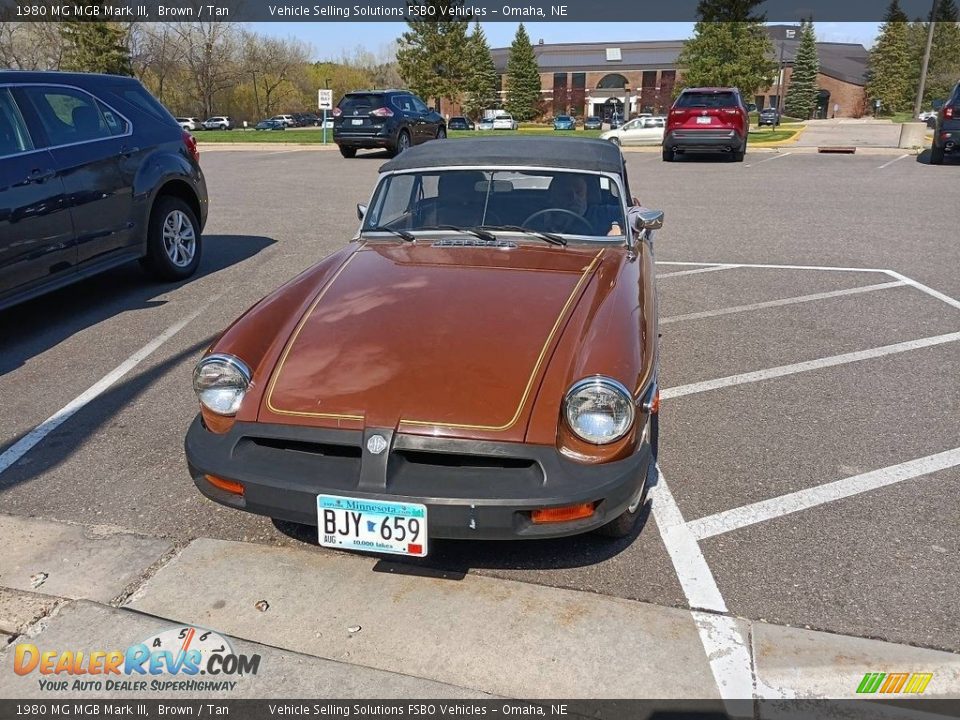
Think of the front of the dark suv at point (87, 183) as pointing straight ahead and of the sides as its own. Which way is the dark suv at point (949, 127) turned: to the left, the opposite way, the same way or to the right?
the opposite way

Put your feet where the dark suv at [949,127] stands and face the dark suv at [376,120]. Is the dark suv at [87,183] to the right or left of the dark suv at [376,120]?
left

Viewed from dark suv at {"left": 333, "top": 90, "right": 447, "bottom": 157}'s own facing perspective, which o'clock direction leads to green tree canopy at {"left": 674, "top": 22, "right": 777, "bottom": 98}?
The green tree canopy is roughly at 12 o'clock from the dark suv.

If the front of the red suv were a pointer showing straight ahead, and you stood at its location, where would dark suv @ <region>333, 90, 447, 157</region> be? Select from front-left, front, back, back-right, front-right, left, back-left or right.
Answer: left

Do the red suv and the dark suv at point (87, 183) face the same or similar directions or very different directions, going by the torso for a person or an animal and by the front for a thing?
very different directions

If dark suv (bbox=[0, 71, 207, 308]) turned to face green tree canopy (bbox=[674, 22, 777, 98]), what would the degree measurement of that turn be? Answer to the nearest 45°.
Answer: approximately 180°

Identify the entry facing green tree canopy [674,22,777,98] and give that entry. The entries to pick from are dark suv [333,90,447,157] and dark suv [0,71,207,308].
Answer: dark suv [333,90,447,157]

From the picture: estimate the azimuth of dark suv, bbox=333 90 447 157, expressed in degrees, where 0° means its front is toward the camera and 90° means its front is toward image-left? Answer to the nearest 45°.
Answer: approximately 225°

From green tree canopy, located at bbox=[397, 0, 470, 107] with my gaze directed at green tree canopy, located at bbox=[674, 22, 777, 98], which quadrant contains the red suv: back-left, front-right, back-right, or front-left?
front-right

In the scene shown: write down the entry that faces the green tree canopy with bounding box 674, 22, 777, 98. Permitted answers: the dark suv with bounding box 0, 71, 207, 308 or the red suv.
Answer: the red suv

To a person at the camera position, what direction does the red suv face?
facing away from the viewer

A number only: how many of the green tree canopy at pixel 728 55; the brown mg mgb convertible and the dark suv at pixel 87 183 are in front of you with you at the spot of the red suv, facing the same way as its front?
1
